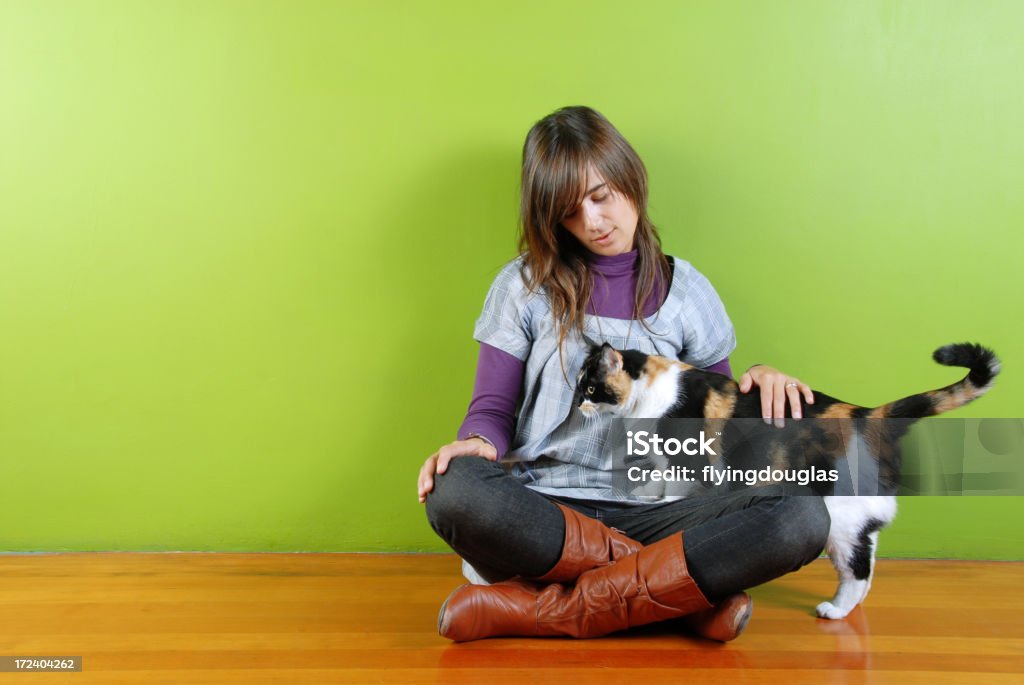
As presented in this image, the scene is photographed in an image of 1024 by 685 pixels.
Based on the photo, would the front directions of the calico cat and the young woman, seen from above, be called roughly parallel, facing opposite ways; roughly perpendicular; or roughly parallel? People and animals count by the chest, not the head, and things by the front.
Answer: roughly perpendicular

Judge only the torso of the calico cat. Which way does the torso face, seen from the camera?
to the viewer's left

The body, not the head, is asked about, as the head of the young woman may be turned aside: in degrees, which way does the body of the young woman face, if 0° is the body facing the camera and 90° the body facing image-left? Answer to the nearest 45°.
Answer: approximately 0°
